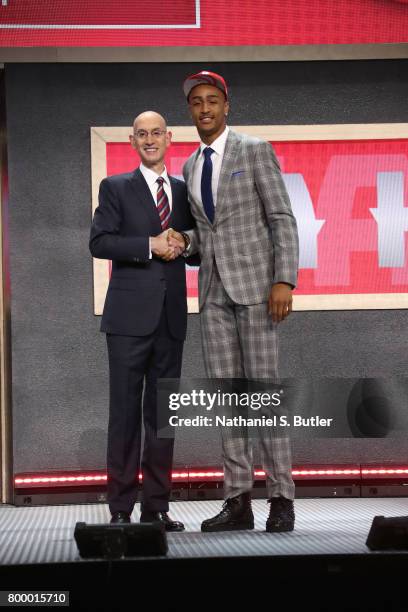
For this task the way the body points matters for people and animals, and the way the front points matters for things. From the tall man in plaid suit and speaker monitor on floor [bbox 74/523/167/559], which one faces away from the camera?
the speaker monitor on floor

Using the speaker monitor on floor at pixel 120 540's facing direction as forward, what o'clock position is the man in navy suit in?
The man in navy suit is roughly at 12 o'clock from the speaker monitor on floor.

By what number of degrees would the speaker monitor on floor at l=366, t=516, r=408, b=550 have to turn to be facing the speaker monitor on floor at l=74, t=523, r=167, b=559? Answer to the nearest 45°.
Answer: approximately 90° to its left

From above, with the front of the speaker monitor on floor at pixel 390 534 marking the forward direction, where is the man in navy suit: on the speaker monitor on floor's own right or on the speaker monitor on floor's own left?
on the speaker monitor on floor's own left

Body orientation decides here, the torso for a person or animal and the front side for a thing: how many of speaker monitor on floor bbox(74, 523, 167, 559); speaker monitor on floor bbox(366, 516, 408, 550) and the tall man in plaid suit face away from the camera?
2

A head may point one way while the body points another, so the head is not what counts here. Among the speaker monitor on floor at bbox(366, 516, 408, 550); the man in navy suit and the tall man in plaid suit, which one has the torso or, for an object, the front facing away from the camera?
the speaker monitor on floor

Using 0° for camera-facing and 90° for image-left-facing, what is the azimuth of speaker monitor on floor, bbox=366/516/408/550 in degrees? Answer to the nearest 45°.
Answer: approximately 180°

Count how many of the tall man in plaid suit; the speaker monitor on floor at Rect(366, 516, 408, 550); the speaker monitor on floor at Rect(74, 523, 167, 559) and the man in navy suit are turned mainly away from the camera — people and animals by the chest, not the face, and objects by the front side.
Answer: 2

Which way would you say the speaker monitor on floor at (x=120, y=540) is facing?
away from the camera

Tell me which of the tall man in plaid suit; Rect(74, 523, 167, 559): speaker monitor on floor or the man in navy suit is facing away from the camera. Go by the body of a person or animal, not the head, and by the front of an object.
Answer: the speaker monitor on floor

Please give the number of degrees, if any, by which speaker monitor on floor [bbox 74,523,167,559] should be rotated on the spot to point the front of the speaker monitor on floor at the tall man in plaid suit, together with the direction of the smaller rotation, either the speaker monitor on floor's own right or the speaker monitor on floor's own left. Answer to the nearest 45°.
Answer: approximately 45° to the speaker monitor on floor's own right
